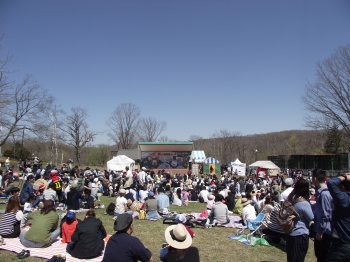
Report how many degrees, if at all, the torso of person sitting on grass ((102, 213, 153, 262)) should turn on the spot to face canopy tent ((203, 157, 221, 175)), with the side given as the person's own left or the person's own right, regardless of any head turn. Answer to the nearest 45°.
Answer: approximately 45° to the person's own left

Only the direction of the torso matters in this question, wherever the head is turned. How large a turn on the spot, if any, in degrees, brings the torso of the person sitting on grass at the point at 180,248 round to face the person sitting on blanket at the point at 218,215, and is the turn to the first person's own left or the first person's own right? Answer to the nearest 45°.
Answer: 0° — they already face them

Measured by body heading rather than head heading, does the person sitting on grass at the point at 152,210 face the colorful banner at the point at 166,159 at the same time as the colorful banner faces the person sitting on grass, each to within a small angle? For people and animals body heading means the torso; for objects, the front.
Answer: yes

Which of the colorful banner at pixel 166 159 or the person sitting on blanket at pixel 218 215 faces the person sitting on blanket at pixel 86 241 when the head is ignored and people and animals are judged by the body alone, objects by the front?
the colorful banner

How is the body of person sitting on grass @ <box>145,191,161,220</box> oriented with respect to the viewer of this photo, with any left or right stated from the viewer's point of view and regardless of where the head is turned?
facing away from the viewer

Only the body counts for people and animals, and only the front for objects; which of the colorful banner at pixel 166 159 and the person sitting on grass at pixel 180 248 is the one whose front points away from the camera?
the person sitting on grass

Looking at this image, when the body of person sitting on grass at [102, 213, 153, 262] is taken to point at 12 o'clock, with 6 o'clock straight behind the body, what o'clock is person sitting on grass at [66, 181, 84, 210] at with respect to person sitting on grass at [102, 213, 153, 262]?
person sitting on grass at [66, 181, 84, 210] is roughly at 10 o'clock from person sitting on grass at [102, 213, 153, 262].

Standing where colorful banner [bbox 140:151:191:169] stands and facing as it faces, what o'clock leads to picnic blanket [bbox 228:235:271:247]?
The picnic blanket is roughly at 12 o'clock from the colorful banner.

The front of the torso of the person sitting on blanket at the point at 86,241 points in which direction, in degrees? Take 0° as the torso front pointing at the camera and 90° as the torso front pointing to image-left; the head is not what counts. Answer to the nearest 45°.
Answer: approximately 180°

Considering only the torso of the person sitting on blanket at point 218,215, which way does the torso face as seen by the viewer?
away from the camera

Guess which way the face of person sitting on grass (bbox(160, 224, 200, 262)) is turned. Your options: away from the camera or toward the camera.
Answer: away from the camera

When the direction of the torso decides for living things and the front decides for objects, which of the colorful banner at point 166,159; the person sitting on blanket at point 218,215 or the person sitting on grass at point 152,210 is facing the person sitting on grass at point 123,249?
the colorful banner

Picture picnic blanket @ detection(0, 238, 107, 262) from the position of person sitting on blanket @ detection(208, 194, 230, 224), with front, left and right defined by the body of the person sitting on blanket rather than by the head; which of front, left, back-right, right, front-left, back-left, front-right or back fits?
back-left

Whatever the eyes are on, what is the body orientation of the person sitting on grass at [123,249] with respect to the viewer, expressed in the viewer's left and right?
facing away from the viewer and to the right of the viewer
